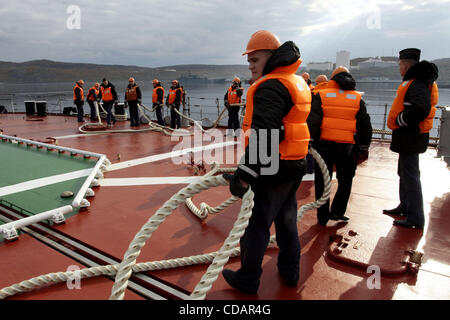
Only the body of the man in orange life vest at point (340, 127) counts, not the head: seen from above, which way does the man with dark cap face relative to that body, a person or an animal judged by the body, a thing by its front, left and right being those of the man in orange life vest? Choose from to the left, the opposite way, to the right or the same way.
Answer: to the left

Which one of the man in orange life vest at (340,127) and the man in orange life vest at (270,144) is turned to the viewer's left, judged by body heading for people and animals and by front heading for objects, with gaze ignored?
the man in orange life vest at (270,144)

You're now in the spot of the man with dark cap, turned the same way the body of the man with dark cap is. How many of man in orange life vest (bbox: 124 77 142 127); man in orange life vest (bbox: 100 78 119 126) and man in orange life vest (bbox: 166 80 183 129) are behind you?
0

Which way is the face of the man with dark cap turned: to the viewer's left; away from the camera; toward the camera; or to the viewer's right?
to the viewer's left

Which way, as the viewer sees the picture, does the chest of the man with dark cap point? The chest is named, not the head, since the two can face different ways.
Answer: to the viewer's left

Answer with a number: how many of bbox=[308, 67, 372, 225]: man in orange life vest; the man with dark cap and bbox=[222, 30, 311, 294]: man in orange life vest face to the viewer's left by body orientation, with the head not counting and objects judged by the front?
2

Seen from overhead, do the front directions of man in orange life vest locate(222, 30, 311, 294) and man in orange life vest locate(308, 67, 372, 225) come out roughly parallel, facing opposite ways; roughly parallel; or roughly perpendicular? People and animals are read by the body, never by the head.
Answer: roughly perpendicular

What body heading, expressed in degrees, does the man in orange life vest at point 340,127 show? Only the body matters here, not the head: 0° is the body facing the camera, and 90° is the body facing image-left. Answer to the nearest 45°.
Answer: approximately 180°

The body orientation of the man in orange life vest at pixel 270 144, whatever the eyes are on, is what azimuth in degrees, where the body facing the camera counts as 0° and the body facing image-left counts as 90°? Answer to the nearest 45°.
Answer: approximately 90°

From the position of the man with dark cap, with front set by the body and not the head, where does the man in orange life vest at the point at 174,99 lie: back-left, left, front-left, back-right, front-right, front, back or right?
front-right

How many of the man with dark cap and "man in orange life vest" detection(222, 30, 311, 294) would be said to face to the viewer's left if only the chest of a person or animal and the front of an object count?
2

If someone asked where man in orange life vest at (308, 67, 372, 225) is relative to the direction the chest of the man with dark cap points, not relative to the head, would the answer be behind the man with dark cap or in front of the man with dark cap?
in front
